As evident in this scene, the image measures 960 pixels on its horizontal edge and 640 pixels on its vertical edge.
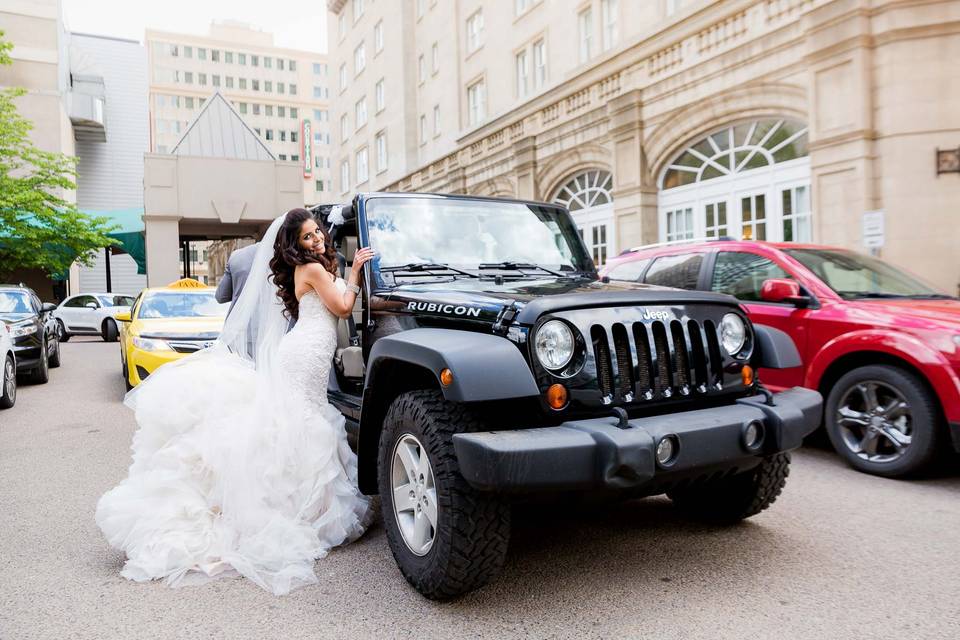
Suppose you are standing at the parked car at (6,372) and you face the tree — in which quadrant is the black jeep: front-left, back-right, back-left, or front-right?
back-right

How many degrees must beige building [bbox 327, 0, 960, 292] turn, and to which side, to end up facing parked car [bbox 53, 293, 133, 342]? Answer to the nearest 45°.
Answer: approximately 45° to its right

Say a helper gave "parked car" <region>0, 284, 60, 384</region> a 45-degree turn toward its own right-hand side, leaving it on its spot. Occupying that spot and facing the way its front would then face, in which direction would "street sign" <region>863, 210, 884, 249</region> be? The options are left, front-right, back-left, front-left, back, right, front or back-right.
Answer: back-left

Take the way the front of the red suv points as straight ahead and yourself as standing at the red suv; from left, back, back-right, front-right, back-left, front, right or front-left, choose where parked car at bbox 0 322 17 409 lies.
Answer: back-right

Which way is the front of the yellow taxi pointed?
toward the camera

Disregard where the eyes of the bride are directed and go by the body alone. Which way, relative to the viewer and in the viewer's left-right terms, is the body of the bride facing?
facing to the right of the viewer

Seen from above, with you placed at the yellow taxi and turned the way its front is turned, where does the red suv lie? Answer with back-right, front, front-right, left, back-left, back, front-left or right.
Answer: front-left

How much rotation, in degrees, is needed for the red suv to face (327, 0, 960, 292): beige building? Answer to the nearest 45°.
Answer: approximately 135° to its left

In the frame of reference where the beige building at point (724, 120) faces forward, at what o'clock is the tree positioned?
The tree is roughly at 2 o'clock from the beige building.

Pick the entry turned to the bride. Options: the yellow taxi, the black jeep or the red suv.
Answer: the yellow taxi

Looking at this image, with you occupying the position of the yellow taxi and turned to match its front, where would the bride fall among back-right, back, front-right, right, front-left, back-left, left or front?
front

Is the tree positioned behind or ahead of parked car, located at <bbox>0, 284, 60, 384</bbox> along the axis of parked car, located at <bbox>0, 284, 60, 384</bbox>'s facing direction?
behind

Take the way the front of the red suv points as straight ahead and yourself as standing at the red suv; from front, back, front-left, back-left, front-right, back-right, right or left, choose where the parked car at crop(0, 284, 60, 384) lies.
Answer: back-right

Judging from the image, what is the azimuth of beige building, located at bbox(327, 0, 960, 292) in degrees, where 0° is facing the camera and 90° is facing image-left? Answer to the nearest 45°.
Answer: approximately 45°

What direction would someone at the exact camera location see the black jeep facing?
facing the viewer and to the right of the viewer

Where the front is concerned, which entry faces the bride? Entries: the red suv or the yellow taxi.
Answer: the yellow taxi
